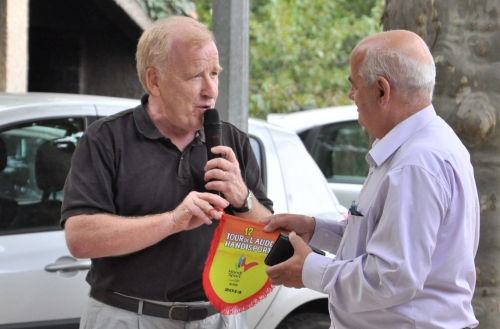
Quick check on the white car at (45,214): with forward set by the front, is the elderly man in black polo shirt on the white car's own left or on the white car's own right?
on the white car's own left

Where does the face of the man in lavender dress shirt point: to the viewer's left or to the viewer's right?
to the viewer's left

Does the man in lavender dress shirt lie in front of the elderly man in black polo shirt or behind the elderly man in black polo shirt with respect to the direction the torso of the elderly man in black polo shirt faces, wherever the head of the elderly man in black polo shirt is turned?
in front

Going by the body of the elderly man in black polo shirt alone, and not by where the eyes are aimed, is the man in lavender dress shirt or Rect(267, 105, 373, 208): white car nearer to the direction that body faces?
the man in lavender dress shirt

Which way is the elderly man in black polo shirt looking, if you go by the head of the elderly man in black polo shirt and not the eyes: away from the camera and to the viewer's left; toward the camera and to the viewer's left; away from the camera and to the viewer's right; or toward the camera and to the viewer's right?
toward the camera and to the viewer's right

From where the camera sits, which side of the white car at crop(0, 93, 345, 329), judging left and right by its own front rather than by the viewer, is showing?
left
